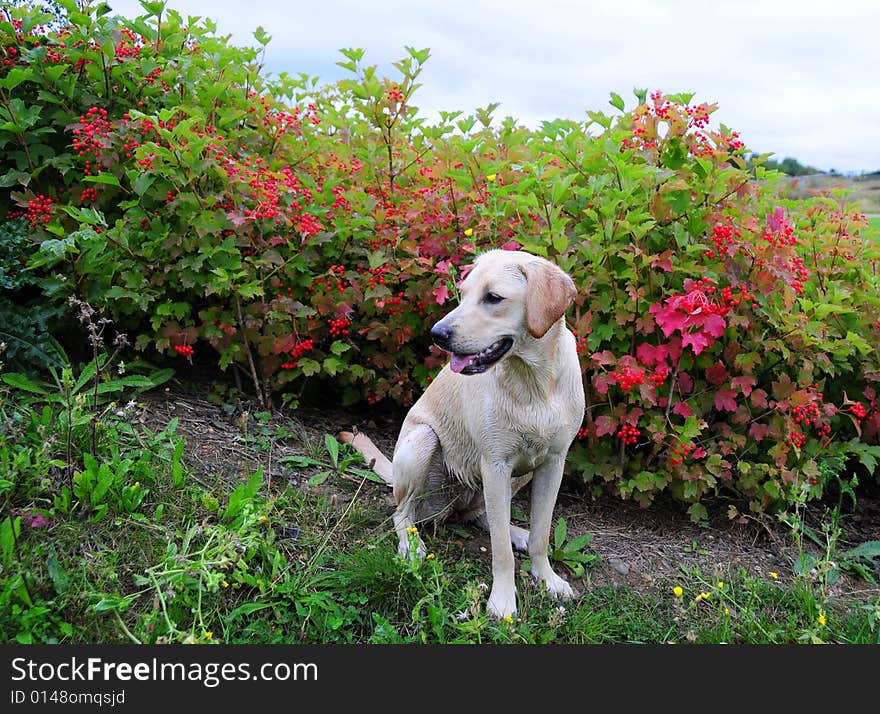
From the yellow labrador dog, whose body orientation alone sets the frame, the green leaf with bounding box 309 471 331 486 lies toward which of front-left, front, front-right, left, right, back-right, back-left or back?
back

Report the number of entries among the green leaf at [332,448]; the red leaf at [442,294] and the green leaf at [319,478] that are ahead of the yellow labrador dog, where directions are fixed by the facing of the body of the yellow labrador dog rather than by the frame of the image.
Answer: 0

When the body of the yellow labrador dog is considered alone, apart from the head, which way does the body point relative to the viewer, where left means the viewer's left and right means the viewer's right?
facing the viewer and to the right of the viewer

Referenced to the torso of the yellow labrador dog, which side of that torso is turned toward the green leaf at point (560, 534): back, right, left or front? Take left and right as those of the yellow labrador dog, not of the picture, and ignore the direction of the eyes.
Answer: left

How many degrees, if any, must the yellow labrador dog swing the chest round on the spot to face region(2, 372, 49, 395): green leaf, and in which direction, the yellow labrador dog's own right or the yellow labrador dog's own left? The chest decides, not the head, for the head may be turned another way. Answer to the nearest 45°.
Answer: approximately 135° to the yellow labrador dog's own right

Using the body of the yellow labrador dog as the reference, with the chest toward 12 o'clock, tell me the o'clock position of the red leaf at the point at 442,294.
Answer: The red leaf is roughly at 7 o'clock from the yellow labrador dog.

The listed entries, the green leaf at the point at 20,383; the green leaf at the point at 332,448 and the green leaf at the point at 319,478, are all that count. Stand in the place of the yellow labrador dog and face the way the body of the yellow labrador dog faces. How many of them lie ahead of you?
0
